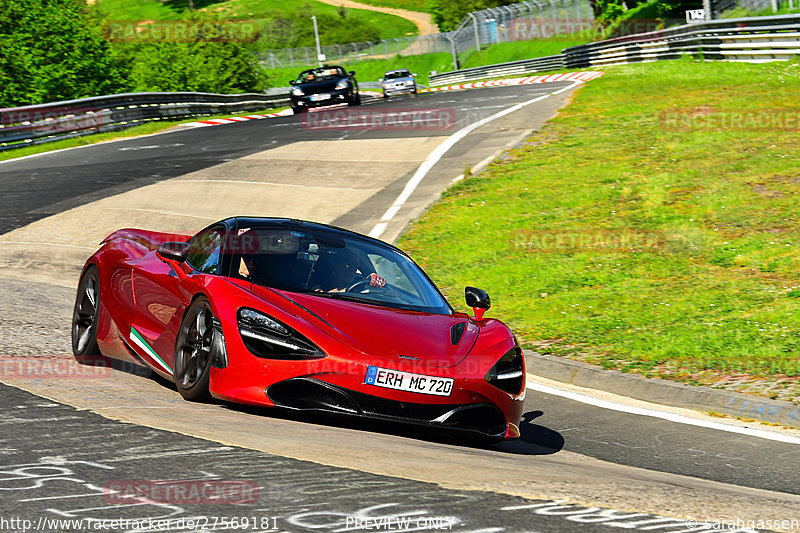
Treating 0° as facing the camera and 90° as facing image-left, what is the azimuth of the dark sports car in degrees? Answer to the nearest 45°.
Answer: approximately 0°

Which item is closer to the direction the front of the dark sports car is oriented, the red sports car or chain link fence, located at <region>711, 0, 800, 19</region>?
the red sports car

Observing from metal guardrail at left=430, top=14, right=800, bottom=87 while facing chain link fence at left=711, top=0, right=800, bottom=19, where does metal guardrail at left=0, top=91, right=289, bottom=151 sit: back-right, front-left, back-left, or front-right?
back-left

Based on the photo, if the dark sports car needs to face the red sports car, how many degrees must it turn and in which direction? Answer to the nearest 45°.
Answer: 0° — it already faces it

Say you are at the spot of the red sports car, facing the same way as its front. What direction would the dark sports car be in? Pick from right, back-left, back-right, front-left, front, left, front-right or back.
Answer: back-left

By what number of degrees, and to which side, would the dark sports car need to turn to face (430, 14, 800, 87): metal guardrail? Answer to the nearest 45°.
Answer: approximately 90° to its left

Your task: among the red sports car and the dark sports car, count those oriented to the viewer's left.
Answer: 0

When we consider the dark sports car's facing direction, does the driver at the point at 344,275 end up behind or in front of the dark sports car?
in front

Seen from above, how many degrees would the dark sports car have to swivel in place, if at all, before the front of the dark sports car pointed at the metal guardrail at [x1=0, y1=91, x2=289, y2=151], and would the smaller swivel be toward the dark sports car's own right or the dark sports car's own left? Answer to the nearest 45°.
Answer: approximately 45° to the dark sports car's own right

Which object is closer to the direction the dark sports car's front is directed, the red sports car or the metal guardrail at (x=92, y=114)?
the red sports car

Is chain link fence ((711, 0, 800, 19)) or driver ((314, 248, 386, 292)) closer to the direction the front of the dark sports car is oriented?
the driver
